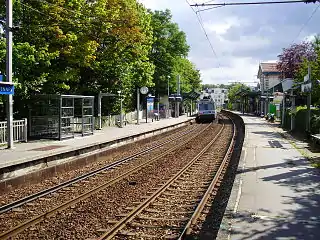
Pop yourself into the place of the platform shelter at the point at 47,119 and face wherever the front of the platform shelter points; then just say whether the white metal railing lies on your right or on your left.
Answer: on your right

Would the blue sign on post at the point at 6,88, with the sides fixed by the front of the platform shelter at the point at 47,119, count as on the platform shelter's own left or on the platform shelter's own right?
on the platform shelter's own right

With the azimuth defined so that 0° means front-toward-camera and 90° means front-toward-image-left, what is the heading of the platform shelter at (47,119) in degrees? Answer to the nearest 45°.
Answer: approximately 315°

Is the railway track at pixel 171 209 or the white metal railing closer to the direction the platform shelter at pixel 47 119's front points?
the railway track
